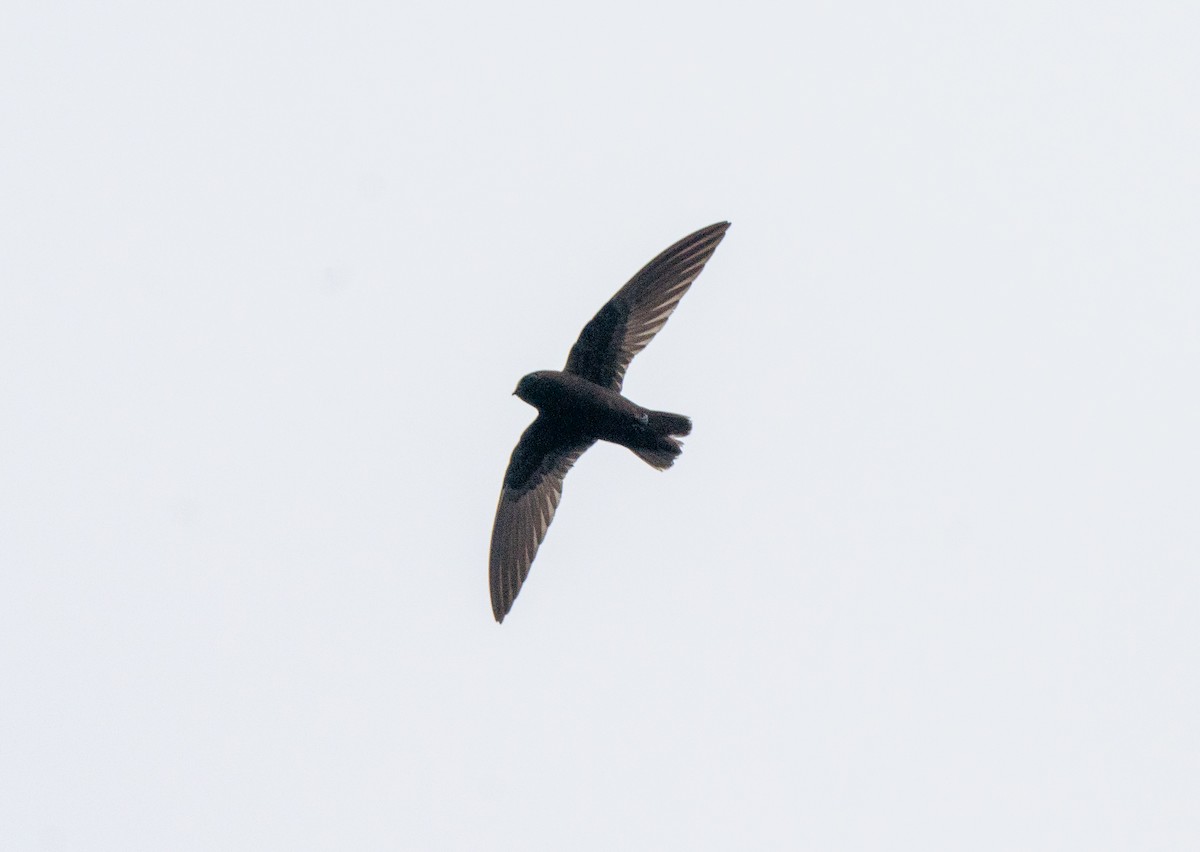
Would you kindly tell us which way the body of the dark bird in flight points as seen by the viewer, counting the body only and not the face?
to the viewer's left
